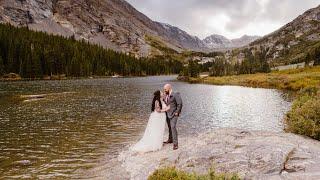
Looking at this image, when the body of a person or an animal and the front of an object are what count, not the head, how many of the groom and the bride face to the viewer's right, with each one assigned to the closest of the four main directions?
1

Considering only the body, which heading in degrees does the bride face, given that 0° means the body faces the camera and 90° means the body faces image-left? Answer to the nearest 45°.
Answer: approximately 270°

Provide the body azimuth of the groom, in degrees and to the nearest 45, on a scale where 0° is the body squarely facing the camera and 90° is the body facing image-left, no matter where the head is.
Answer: approximately 45°
